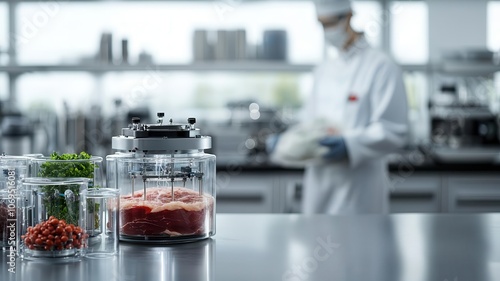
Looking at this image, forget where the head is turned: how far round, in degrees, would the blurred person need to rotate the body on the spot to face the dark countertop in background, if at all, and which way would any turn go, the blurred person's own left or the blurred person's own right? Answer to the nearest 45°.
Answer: approximately 180°

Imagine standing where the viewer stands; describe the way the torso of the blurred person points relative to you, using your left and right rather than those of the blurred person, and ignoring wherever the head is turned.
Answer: facing the viewer and to the left of the viewer

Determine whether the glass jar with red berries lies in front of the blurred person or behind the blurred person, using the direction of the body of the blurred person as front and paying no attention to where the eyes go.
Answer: in front

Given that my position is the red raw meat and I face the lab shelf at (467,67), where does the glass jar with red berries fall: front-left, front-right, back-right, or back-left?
back-left

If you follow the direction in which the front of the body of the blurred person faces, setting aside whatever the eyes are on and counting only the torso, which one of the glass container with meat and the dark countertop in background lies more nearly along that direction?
the glass container with meat

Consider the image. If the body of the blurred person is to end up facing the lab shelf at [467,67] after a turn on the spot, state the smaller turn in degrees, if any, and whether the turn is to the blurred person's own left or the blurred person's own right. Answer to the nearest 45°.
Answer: approximately 180°

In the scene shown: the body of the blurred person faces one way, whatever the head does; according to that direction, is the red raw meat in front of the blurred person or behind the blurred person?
in front

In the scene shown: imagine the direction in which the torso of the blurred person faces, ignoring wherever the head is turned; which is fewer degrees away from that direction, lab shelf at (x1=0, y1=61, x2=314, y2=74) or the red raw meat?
the red raw meat

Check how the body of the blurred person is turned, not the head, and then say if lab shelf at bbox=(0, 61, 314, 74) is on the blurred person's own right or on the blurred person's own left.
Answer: on the blurred person's own right

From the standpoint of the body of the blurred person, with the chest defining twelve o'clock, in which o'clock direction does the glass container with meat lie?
The glass container with meat is roughly at 11 o'clock from the blurred person.
